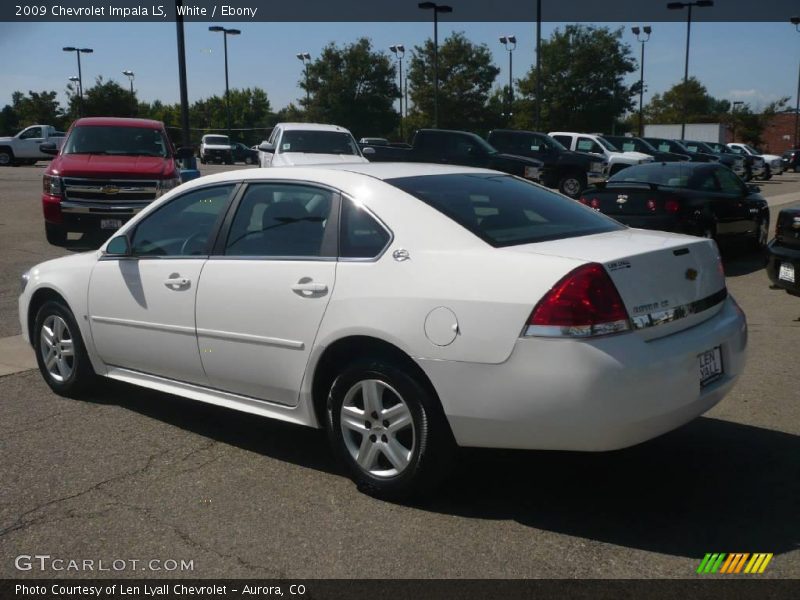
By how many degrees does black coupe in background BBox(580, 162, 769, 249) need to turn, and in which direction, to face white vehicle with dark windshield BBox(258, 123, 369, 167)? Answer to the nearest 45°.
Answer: approximately 90° to its left

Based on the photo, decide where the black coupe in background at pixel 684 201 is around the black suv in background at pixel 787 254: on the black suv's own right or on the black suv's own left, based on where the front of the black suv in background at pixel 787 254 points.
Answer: on the black suv's own left

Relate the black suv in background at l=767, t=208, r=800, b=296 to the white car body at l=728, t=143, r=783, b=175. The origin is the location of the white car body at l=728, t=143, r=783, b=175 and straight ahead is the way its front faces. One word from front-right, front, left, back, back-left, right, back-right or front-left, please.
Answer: front-right

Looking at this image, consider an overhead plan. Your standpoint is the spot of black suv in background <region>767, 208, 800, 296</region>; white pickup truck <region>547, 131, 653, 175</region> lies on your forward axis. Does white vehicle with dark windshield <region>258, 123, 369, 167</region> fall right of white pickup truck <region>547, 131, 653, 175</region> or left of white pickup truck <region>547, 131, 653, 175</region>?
left

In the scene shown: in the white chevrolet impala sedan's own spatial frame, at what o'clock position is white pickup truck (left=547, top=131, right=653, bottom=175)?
The white pickup truck is roughly at 2 o'clock from the white chevrolet impala sedan.

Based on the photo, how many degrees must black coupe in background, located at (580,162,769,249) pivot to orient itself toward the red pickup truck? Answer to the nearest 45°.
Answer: approximately 135° to its left

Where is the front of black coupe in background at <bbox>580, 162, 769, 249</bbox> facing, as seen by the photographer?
facing away from the viewer and to the right of the viewer

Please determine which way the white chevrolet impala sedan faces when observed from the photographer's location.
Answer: facing away from the viewer and to the left of the viewer

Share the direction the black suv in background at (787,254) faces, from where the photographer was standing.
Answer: facing away from the viewer and to the right of the viewer

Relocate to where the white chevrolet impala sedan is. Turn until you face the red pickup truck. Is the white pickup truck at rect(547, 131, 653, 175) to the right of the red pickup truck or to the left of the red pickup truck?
right

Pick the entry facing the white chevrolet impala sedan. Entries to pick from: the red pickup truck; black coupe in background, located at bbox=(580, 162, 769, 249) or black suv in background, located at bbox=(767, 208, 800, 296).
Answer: the red pickup truck

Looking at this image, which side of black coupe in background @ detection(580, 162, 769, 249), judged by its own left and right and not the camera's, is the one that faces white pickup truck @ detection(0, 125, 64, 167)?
left
